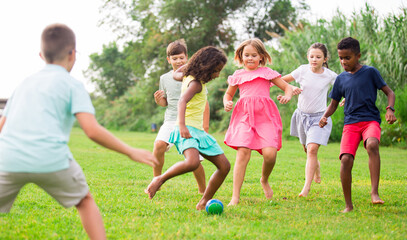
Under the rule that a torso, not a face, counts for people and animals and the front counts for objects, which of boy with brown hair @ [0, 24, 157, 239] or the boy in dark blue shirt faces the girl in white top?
the boy with brown hair

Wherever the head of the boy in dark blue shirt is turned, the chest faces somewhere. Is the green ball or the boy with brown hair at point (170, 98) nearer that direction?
the green ball

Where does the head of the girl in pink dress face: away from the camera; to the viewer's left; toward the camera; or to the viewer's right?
toward the camera

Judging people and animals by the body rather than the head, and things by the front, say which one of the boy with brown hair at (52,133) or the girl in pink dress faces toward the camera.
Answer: the girl in pink dress

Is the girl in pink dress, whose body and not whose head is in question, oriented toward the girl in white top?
no

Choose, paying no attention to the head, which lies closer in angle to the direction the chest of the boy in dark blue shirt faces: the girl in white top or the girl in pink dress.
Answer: the girl in pink dress

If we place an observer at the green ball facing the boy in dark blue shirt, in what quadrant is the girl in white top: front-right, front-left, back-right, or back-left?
front-left

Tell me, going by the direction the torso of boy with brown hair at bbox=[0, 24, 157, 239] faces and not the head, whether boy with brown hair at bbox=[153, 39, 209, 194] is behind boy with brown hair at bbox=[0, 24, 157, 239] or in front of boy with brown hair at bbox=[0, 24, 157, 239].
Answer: in front

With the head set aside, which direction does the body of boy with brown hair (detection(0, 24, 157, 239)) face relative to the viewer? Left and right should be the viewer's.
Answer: facing away from the viewer and to the right of the viewer

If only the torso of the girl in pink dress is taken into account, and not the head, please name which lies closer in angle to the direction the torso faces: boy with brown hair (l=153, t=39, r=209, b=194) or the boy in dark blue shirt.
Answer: the boy in dark blue shirt

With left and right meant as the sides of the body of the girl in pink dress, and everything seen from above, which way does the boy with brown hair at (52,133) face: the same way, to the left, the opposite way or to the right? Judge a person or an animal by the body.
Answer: the opposite way

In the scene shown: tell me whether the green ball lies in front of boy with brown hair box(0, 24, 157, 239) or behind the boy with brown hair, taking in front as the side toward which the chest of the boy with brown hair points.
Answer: in front

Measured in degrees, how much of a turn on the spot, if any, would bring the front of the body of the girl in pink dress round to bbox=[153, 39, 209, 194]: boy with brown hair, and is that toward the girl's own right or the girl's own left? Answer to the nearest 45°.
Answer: approximately 135° to the girl's own right

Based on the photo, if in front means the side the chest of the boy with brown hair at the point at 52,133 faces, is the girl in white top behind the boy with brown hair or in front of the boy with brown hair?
in front

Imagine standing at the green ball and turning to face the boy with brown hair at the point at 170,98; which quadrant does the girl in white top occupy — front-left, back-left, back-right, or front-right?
front-right

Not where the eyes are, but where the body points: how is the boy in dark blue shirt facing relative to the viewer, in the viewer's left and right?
facing the viewer and to the left of the viewer

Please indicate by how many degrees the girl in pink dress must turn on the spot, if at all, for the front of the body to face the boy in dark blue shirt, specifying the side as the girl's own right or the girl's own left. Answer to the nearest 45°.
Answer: approximately 90° to the girl's own left

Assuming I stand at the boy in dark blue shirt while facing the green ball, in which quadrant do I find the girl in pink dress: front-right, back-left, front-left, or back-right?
front-right

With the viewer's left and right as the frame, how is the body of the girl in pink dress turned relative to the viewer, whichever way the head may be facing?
facing the viewer
